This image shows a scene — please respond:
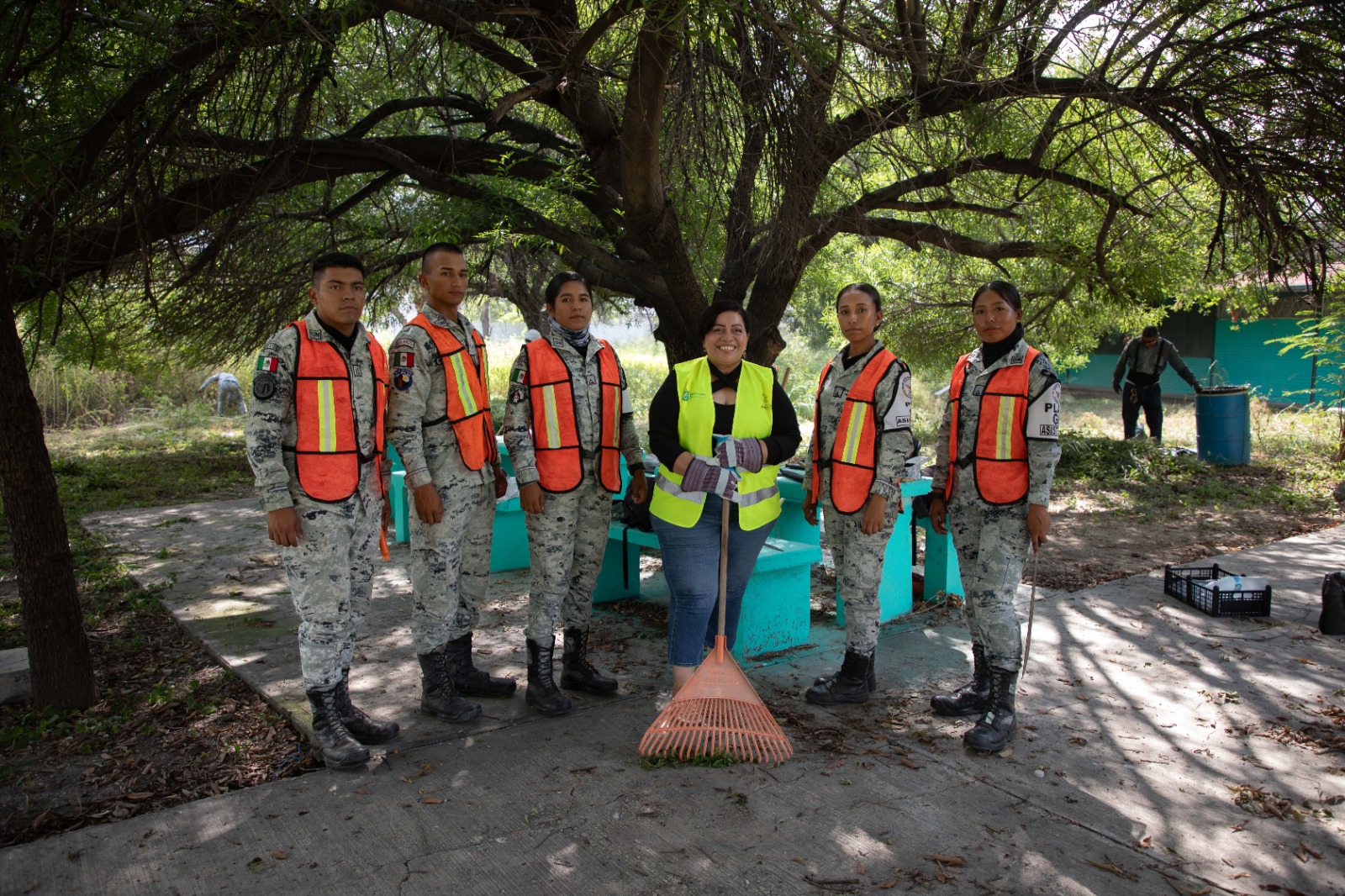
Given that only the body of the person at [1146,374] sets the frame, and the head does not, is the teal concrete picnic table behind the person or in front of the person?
in front

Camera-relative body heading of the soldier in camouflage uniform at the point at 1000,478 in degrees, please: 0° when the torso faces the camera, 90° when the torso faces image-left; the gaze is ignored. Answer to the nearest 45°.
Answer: approximately 45°

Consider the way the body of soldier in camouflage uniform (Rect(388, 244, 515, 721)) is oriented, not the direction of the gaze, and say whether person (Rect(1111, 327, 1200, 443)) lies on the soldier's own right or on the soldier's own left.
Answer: on the soldier's own left

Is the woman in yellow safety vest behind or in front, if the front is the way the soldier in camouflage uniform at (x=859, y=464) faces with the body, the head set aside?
in front

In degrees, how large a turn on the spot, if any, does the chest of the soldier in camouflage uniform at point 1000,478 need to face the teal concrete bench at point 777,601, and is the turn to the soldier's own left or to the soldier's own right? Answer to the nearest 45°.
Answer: approximately 90° to the soldier's own right

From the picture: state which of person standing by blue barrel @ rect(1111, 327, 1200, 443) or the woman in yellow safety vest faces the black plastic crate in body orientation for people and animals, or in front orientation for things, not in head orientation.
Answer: the person standing by blue barrel

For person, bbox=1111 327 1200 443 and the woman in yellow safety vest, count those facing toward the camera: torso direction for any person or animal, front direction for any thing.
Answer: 2

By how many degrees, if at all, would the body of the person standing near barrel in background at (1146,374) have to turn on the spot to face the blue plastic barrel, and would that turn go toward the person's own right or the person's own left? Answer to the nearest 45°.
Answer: approximately 45° to the person's own left

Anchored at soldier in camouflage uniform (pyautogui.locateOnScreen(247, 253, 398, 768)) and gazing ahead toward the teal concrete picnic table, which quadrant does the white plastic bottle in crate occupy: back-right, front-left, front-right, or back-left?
front-right

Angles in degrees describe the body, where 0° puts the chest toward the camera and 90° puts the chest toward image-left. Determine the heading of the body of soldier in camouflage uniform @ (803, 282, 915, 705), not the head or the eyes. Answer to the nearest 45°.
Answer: approximately 45°

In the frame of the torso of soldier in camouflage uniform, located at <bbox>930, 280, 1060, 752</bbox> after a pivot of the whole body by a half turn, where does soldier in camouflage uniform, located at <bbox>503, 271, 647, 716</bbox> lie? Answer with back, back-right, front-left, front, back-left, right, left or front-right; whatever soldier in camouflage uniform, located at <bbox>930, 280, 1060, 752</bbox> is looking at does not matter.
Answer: back-left

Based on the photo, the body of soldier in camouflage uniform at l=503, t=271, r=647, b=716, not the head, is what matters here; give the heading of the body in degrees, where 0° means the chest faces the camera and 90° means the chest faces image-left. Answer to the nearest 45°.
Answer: approximately 315°

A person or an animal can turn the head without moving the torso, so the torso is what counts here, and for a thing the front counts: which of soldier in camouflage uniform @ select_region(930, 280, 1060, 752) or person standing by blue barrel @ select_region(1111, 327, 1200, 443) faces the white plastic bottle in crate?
the person standing by blue barrel

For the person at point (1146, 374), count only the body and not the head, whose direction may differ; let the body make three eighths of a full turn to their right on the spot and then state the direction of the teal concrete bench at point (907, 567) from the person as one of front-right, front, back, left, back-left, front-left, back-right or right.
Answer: back-left

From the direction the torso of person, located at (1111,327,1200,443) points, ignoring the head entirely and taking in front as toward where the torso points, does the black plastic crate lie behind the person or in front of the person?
in front

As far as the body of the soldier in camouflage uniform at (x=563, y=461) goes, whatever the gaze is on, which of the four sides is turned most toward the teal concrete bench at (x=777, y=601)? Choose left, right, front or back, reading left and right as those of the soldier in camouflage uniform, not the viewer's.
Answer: left

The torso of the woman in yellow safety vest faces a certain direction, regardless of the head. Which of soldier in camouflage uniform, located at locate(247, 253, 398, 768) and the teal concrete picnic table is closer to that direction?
the soldier in camouflage uniform

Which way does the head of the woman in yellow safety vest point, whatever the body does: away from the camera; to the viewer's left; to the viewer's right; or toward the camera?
toward the camera

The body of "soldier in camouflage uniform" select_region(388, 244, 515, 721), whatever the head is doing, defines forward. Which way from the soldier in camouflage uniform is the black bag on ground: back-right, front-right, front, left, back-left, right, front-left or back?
front-left

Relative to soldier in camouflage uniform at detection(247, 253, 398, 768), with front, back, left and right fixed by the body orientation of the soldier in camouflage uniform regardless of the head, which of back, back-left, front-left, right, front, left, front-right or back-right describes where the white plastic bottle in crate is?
front-left

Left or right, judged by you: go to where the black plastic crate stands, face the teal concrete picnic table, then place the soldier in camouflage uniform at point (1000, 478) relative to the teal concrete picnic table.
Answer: left

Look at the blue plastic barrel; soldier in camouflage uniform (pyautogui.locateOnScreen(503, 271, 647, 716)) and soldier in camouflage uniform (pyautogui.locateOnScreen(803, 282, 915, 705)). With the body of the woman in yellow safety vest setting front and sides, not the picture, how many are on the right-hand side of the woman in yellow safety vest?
1
